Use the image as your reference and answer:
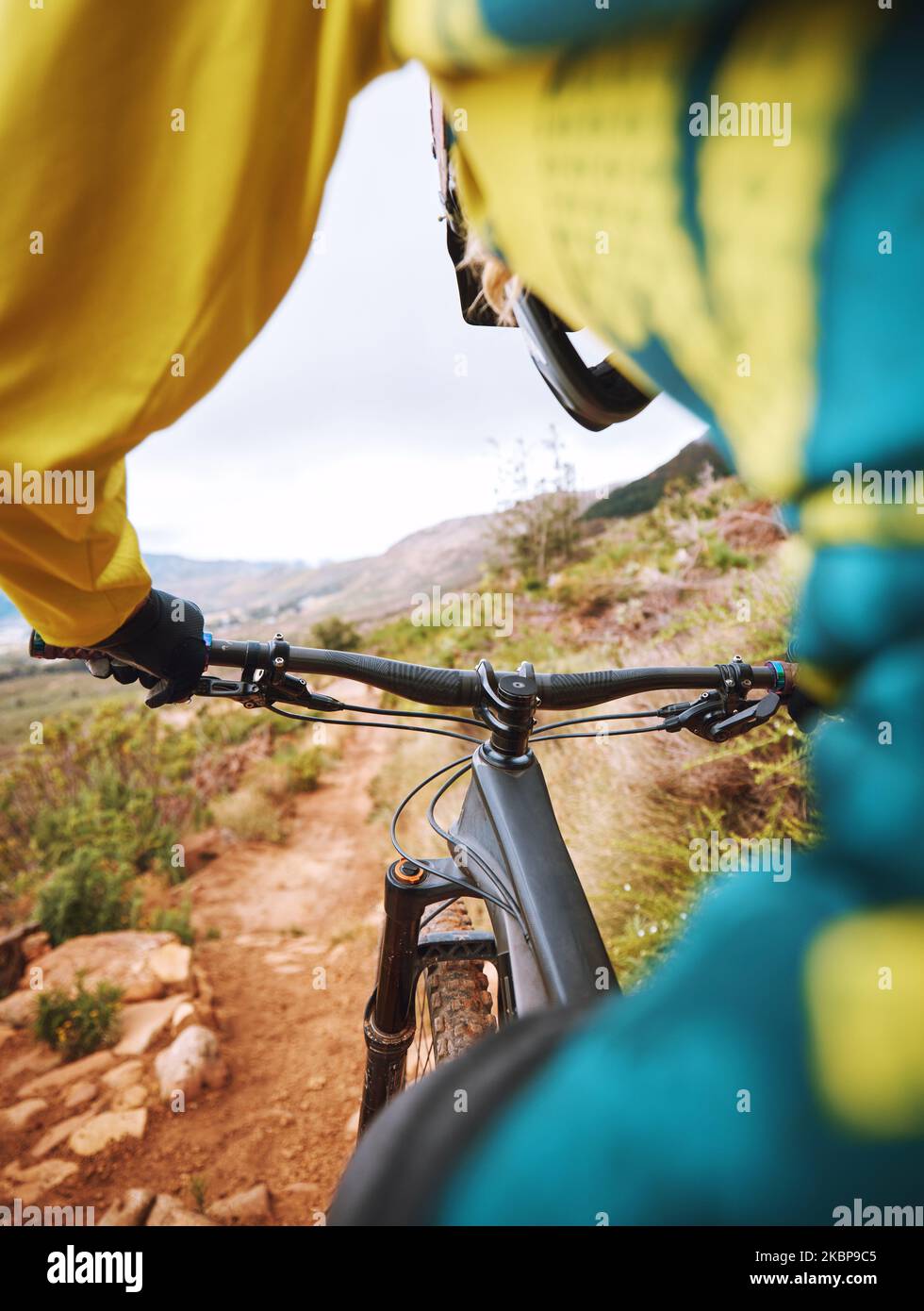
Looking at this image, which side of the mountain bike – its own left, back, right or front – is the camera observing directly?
back

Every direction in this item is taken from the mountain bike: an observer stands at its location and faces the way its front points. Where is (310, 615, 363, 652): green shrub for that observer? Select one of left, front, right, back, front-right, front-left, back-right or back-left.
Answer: front

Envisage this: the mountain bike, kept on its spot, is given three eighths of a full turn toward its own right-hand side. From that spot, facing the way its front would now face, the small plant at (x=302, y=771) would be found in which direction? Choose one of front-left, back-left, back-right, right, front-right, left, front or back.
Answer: back-left

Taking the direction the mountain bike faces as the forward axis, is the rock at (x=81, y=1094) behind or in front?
in front
